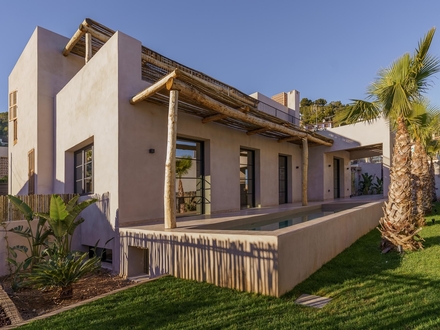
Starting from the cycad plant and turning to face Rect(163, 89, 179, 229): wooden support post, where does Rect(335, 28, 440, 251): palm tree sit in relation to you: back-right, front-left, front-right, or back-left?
front-right

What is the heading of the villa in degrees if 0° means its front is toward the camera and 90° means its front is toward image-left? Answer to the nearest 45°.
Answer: approximately 315°

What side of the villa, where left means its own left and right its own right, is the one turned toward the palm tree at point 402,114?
front

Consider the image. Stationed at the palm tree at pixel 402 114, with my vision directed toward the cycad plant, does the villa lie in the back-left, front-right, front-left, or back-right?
front-right
